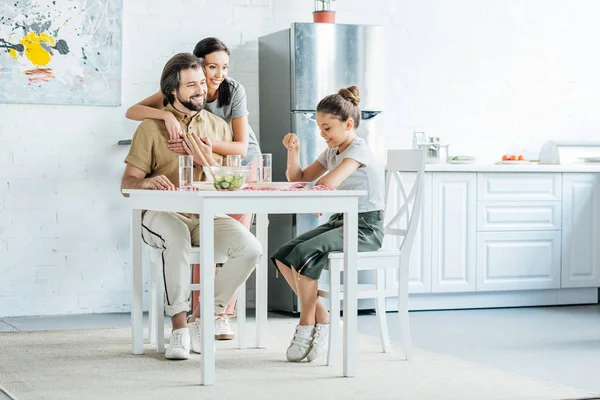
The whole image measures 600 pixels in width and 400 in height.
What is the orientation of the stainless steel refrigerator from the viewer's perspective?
toward the camera

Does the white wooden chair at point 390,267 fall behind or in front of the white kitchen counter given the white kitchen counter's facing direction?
in front

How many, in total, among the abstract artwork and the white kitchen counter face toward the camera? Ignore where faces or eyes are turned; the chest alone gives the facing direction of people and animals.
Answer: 2

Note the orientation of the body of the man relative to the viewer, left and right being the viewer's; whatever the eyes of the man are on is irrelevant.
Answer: facing the viewer and to the right of the viewer

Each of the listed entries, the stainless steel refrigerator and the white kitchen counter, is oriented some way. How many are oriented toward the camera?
2

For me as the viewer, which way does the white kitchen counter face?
facing the viewer

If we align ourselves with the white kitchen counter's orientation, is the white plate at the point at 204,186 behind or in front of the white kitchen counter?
in front

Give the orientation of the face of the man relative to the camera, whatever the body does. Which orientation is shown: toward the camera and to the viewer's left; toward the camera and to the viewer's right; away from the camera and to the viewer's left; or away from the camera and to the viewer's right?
toward the camera and to the viewer's right

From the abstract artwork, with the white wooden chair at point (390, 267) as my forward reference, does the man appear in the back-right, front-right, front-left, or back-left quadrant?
front-right

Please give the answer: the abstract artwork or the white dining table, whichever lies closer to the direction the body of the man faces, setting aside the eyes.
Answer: the white dining table

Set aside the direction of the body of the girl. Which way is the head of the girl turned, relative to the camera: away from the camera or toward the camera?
toward the camera

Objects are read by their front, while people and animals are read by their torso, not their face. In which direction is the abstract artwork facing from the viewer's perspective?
toward the camera

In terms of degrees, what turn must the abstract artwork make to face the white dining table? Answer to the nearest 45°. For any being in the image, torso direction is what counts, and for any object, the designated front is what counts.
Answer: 0° — it already faces it

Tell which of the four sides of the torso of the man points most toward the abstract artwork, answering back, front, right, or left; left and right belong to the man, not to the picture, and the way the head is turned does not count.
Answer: back

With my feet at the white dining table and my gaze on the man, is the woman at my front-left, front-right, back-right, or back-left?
front-right

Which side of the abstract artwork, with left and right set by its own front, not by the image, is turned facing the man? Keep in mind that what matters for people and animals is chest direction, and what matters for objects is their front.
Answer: front

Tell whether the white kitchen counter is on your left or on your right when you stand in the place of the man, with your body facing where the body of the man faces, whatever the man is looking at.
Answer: on your left

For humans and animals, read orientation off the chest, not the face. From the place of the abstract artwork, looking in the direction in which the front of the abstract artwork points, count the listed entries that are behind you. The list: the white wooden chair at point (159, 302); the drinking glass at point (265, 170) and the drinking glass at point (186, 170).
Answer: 0

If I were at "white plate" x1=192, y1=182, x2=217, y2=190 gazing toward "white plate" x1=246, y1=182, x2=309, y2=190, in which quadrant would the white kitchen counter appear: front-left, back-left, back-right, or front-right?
front-left
